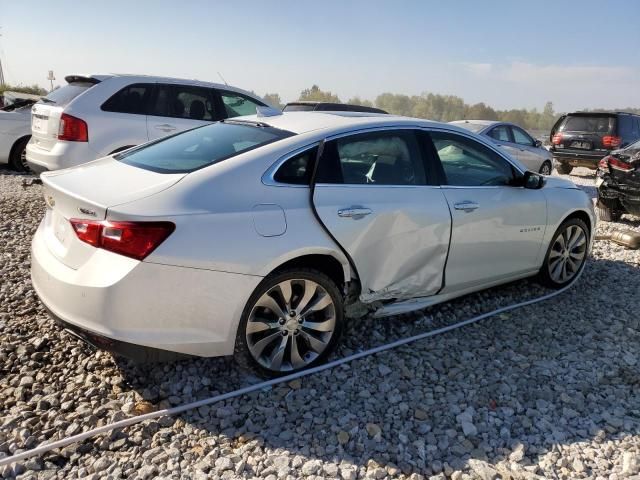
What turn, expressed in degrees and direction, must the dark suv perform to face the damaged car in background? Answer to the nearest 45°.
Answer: approximately 135° to its right

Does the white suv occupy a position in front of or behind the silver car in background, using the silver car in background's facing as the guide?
behind

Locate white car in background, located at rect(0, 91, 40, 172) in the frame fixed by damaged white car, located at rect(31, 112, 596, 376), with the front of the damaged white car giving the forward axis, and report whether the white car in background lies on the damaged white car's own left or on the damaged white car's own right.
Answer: on the damaged white car's own left

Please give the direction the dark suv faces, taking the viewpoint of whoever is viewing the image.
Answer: facing away from the viewer and to the right of the viewer

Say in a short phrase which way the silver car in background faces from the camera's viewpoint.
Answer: facing away from the viewer and to the right of the viewer
